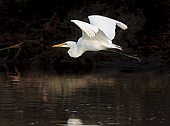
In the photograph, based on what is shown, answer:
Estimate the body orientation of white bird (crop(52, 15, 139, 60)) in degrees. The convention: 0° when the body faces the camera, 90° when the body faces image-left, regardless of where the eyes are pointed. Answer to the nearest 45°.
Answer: approximately 90°
